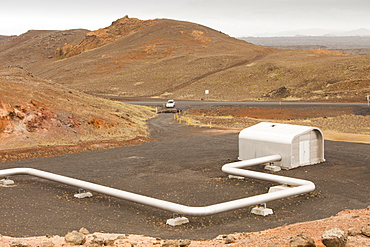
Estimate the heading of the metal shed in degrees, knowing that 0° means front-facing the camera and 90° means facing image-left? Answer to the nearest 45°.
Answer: approximately 315°

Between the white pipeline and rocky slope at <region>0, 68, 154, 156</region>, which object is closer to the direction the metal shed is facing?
the white pipeline

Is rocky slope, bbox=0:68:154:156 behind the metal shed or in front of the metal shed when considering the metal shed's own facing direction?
behind
